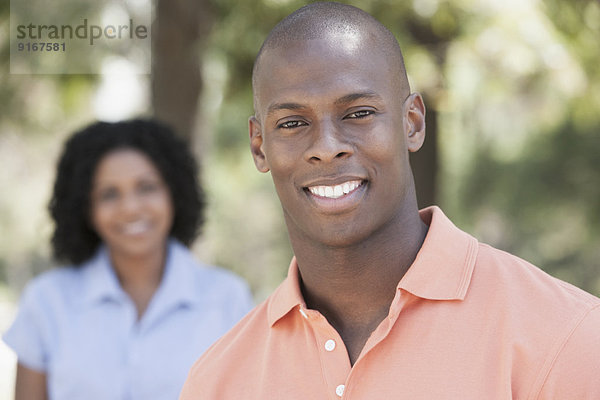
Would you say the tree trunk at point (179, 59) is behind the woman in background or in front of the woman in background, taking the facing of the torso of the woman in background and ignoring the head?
behind

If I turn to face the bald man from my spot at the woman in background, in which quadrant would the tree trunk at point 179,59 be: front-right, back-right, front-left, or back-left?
back-left

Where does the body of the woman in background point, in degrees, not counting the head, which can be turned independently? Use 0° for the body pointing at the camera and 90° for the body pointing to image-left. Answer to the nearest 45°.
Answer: approximately 0°

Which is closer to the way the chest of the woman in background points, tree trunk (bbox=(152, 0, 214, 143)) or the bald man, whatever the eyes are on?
the bald man

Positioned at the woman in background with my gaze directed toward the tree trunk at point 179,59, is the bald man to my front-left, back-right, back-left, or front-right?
back-right
